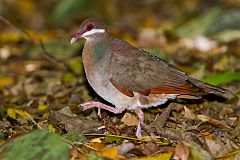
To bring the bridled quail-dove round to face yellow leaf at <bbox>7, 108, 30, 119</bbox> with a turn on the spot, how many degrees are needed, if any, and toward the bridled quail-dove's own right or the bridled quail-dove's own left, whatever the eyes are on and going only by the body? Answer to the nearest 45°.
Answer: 0° — it already faces it

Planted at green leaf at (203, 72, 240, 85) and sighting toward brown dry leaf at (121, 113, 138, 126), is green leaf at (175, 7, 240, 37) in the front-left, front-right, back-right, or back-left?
back-right

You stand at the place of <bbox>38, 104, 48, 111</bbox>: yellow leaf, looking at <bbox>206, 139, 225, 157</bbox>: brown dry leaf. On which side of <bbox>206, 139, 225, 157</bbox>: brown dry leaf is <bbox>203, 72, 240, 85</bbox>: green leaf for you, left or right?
left

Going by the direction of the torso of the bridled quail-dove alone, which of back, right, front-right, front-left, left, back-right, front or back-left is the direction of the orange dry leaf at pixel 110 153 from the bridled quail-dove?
left

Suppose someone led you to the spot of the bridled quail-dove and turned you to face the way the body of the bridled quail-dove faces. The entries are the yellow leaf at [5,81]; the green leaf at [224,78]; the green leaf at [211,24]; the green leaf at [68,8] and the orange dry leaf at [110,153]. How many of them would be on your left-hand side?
1

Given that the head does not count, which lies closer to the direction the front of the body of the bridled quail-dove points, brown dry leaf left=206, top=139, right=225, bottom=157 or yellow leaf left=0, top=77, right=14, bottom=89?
the yellow leaf

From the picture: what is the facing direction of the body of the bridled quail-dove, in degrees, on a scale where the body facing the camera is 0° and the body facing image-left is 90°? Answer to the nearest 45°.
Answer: approximately 90°

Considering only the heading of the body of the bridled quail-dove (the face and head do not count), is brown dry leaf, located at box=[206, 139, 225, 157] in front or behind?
behind

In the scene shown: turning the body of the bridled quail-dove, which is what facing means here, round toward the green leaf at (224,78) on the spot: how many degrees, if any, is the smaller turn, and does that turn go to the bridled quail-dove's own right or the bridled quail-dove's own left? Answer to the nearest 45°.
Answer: approximately 135° to the bridled quail-dove's own right
